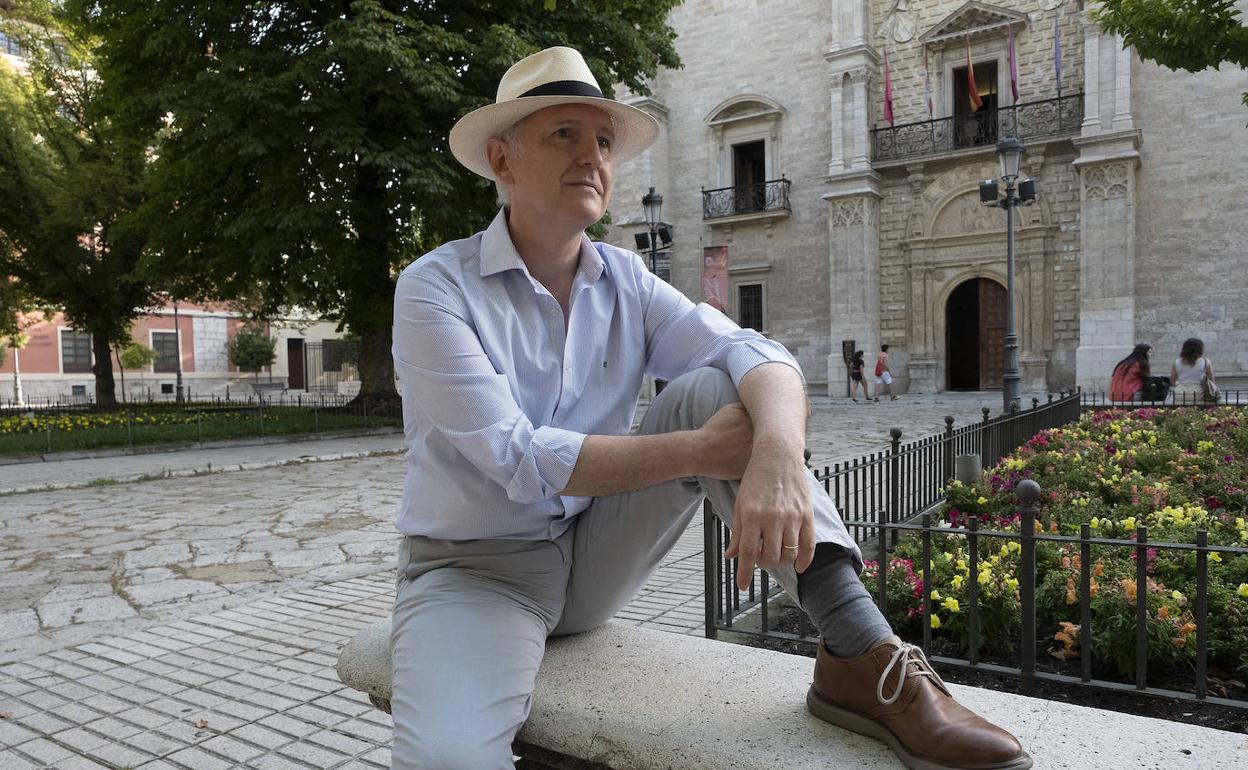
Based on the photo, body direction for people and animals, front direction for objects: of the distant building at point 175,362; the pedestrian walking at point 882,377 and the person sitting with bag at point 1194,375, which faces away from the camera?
the person sitting with bag at point 1194,375

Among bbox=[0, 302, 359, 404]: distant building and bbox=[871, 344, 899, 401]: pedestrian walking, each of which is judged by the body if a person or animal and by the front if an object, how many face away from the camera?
0

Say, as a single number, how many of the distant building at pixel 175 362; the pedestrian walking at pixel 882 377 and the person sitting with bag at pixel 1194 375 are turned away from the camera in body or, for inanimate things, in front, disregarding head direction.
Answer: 1

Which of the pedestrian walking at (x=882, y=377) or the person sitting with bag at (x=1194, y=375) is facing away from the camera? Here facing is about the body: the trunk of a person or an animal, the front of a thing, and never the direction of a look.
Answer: the person sitting with bag at (x=1194, y=375)

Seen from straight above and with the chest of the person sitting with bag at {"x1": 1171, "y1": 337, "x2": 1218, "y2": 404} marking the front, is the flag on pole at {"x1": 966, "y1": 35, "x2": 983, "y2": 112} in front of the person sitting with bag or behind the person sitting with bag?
in front

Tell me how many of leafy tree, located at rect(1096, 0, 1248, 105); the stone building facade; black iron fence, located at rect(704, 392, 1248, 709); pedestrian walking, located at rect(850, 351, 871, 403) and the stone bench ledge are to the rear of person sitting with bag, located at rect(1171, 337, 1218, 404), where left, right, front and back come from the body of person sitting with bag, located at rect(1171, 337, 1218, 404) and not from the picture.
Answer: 3

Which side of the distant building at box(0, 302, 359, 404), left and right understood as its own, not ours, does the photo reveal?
front

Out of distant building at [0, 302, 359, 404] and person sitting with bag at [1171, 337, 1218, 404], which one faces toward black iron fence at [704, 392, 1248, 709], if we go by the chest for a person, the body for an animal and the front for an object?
the distant building

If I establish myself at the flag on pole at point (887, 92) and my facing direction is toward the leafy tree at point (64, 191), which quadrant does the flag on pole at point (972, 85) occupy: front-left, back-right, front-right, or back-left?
back-left

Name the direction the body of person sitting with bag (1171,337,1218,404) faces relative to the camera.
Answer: away from the camera
